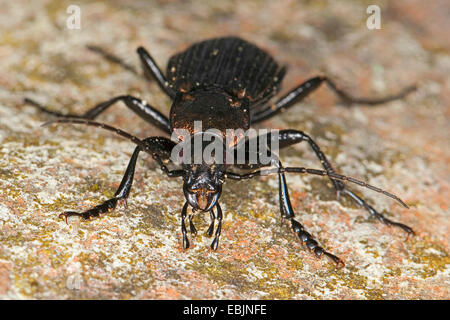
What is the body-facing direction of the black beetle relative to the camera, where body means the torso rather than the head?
toward the camera
